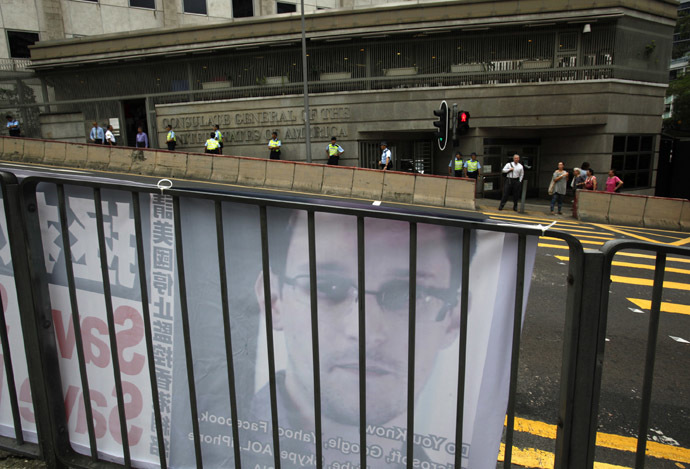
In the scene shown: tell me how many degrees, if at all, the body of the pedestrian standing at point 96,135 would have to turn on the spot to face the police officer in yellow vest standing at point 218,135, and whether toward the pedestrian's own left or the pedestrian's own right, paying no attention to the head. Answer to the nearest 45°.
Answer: approximately 45° to the pedestrian's own left

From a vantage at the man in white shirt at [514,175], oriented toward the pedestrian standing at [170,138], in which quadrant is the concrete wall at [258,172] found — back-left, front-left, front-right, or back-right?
front-left

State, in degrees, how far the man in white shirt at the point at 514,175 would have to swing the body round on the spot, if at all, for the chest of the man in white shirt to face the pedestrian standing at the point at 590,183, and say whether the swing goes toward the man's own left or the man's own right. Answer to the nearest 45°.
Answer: approximately 90° to the man's own left

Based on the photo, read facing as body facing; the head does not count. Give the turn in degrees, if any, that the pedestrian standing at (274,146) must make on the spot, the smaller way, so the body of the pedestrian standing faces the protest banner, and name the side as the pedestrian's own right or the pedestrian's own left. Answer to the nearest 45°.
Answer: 0° — they already face it

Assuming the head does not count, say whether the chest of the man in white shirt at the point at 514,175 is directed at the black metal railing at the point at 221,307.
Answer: yes

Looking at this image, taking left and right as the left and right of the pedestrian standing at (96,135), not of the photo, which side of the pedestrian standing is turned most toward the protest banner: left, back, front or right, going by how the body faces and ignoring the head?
front

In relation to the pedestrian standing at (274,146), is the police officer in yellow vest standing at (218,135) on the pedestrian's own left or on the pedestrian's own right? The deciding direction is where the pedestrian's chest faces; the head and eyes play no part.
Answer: on the pedestrian's own right

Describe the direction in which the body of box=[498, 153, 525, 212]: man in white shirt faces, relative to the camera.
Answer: toward the camera

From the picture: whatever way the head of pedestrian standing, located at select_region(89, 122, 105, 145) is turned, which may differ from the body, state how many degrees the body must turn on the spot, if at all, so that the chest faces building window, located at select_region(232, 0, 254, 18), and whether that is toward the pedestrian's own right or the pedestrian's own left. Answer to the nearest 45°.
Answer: approximately 135° to the pedestrian's own left

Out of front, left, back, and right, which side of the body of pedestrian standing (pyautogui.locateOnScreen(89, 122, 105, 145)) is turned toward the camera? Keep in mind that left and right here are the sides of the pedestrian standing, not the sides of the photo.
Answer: front

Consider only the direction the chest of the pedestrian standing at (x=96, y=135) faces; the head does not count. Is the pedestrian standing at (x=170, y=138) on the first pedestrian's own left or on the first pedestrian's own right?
on the first pedestrian's own left

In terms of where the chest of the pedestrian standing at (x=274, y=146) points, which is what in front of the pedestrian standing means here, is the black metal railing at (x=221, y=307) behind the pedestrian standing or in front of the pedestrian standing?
in front
